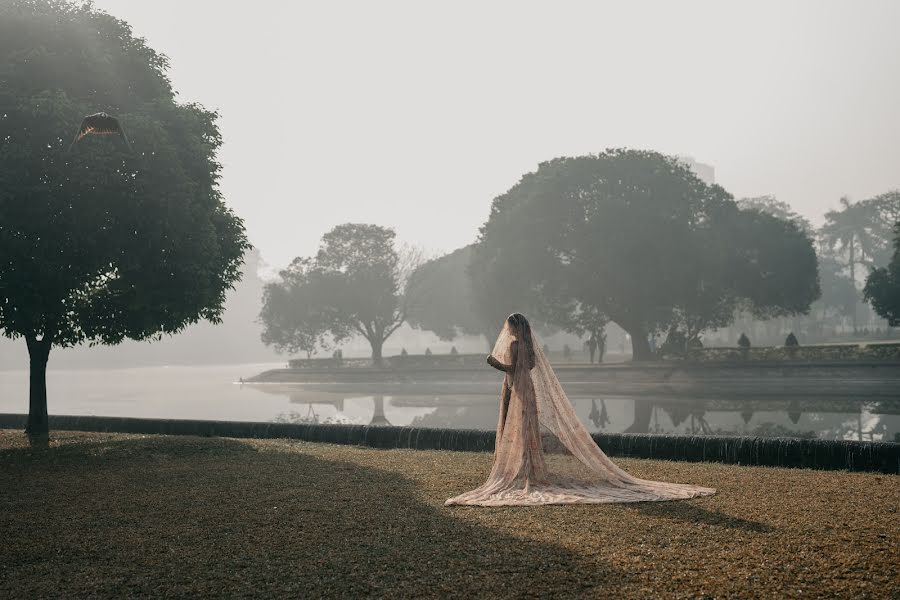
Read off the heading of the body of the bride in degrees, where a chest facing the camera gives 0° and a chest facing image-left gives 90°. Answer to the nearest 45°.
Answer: approximately 90°

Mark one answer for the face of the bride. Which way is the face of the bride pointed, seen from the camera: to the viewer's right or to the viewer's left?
to the viewer's left
